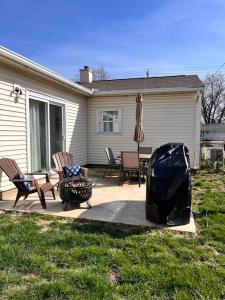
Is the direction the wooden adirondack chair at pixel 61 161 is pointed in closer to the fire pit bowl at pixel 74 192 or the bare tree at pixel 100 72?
the fire pit bowl

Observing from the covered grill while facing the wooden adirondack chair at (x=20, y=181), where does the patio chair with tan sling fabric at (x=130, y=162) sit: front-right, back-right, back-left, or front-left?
front-right

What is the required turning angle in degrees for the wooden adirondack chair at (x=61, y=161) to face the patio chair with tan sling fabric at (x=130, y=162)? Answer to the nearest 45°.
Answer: approximately 45° to its left

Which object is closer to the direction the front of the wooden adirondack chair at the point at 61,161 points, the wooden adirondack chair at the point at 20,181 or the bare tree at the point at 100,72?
the wooden adirondack chair

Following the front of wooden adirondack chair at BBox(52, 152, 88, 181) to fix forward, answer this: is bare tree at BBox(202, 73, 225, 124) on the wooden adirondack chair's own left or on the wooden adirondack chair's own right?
on the wooden adirondack chair's own left

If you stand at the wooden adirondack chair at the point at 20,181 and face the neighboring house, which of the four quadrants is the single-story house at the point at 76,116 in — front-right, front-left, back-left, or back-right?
front-left

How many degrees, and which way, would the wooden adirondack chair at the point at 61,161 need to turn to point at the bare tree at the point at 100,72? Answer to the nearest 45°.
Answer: approximately 135° to its left

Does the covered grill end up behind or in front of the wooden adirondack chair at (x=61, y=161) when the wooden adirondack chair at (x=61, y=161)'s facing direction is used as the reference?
in front

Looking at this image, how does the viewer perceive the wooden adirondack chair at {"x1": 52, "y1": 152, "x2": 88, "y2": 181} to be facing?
facing the viewer and to the right of the viewer

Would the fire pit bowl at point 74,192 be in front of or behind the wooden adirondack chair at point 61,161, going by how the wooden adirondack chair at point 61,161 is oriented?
in front
